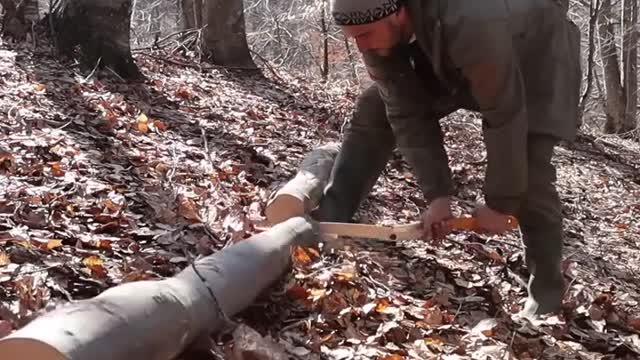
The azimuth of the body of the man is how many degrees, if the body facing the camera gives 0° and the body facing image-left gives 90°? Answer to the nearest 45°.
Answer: approximately 45°

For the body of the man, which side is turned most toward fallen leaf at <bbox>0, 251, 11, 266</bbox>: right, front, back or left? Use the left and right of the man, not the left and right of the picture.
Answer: front

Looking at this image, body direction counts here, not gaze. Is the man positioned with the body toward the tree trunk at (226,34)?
no

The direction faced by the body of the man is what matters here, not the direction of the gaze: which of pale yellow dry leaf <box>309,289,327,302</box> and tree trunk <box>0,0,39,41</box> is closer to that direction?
the pale yellow dry leaf

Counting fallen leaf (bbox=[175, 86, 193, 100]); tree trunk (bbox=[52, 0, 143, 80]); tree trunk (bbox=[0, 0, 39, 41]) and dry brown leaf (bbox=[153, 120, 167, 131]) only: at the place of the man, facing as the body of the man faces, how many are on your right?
4

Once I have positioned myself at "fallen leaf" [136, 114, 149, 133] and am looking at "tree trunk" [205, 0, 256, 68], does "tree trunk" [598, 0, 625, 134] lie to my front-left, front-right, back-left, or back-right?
front-right

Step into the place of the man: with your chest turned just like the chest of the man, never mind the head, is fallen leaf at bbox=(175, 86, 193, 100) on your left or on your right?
on your right

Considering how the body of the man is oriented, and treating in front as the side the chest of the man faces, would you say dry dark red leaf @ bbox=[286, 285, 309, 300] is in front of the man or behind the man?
in front

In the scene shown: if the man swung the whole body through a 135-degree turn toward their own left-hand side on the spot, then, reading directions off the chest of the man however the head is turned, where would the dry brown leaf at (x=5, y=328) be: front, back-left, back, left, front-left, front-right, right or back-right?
back-right

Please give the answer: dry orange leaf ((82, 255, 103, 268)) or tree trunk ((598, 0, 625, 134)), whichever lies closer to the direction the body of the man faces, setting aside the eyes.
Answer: the dry orange leaf

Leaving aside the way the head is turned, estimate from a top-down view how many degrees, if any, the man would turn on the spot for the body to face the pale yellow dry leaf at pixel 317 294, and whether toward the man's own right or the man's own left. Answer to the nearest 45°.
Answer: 0° — they already face it

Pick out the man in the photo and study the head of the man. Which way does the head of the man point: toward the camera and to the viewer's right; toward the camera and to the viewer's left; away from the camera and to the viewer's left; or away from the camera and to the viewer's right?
toward the camera and to the viewer's left

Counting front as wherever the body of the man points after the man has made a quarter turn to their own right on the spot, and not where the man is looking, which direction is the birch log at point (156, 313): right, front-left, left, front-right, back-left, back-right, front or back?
left

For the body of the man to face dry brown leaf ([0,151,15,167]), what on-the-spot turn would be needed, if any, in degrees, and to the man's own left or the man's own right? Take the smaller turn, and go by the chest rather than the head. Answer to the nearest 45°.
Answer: approximately 45° to the man's own right

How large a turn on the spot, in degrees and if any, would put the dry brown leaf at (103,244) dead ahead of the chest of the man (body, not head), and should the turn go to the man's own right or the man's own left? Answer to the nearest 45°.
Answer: approximately 45° to the man's own right

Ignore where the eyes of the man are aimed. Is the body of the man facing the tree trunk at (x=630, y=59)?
no

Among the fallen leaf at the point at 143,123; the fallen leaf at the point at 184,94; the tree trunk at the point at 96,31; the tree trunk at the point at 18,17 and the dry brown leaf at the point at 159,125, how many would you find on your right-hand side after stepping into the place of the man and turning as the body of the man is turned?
5
